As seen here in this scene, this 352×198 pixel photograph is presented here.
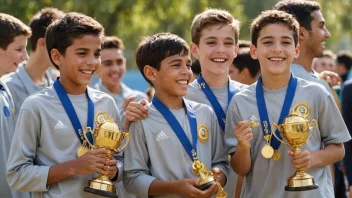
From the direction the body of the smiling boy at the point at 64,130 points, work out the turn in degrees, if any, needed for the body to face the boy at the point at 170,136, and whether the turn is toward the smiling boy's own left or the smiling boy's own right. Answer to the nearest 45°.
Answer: approximately 45° to the smiling boy's own left

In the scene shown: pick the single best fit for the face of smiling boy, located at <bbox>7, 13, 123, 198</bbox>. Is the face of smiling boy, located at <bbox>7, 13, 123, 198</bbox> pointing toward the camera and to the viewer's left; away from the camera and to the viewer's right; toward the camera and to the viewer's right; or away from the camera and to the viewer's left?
toward the camera and to the viewer's right

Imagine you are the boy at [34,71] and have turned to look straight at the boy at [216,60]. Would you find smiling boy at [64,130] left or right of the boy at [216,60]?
right

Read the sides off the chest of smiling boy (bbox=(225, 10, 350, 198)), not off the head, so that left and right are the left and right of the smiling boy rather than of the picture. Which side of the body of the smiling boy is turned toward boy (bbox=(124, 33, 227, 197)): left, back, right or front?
right

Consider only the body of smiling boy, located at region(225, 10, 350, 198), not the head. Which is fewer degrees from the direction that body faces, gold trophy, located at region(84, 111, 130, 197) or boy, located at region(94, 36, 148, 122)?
the gold trophy

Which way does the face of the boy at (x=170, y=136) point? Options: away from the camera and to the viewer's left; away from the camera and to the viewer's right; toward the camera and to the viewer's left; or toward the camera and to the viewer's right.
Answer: toward the camera and to the viewer's right
